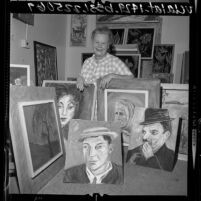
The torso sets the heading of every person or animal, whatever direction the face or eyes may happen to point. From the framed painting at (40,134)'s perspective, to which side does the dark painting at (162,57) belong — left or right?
on its left

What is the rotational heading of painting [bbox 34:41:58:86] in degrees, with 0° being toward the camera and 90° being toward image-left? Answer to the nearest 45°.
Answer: approximately 315°

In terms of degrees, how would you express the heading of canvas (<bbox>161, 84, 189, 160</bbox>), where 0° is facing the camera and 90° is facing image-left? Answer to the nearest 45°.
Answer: approximately 0°

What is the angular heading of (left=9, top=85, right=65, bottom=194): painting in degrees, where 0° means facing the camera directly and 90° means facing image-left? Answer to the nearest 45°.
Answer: approximately 315°

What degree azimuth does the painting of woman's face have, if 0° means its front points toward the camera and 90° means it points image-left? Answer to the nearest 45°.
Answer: approximately 0°
